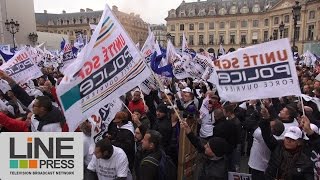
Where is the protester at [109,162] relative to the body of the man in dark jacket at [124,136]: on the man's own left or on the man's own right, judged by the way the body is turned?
on the man's own left

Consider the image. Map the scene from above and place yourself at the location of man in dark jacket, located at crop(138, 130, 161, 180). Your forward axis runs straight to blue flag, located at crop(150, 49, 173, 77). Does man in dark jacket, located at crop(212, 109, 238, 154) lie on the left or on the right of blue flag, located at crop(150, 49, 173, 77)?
right

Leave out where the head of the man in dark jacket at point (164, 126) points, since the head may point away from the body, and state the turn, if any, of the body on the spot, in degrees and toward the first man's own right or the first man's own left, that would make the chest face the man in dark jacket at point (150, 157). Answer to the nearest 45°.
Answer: approximately 45° to the first man's own left

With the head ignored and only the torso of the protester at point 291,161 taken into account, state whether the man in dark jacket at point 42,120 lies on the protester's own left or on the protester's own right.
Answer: on the protester's own right

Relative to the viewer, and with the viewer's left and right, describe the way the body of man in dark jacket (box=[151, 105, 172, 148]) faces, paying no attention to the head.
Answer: facing the viewer and to the left of the viewer
